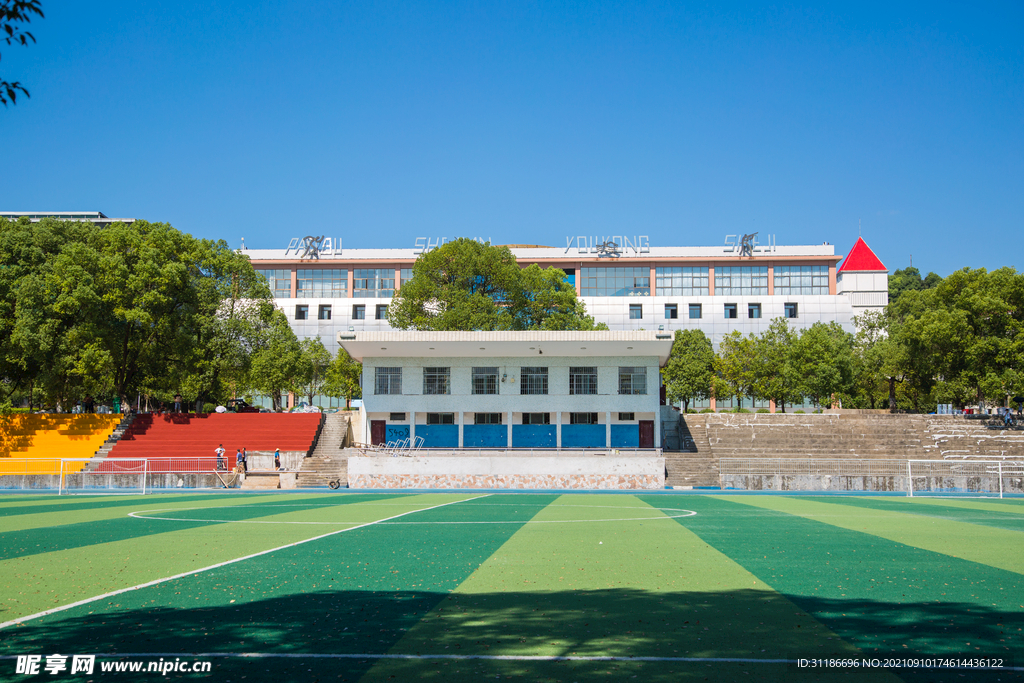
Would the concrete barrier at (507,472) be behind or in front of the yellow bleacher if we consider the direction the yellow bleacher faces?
in front

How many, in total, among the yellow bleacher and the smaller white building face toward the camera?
2

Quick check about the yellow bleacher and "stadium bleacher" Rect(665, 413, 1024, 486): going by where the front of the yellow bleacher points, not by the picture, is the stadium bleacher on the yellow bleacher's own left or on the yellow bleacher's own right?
on the yellow bleacher's own left

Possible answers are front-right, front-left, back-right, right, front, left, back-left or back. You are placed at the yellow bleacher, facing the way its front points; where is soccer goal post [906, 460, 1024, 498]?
front-left

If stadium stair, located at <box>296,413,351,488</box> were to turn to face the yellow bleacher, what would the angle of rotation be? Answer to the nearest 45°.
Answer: approximately 135° to its right

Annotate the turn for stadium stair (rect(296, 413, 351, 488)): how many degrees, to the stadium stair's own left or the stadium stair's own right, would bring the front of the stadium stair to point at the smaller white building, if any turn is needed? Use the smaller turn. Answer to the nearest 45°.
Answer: approximately 90° to the stadium stair's own left

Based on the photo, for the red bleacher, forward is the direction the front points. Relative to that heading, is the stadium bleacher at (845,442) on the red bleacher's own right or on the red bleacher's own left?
on the red bleacher's own left

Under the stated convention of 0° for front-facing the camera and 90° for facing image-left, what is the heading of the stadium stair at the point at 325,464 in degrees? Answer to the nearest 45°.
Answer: approximately 0°

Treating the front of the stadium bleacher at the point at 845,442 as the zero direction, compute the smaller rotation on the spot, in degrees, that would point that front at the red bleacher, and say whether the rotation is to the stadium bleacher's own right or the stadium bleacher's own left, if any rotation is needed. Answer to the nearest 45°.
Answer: approximately 90° to the stadium bleacher's own right
